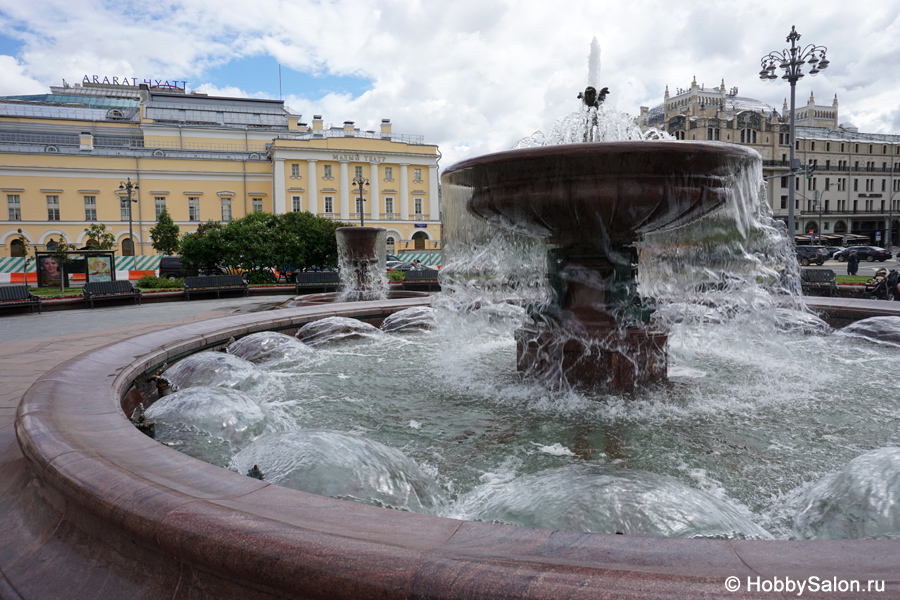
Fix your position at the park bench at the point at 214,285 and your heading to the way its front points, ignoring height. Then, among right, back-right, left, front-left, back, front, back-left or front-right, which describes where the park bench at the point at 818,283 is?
front-left

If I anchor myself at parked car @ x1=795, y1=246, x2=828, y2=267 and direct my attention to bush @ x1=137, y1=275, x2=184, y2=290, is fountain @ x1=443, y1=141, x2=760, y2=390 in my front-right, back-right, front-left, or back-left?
front-left

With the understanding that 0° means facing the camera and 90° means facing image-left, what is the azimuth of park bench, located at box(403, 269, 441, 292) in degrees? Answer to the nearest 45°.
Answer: approximately 0°

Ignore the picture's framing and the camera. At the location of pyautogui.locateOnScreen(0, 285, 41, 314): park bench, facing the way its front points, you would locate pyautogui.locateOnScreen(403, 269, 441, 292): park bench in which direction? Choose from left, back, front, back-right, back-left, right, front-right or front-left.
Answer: front-left

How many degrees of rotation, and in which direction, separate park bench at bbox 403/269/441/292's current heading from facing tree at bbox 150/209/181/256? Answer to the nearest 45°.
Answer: approximately 135° to its right

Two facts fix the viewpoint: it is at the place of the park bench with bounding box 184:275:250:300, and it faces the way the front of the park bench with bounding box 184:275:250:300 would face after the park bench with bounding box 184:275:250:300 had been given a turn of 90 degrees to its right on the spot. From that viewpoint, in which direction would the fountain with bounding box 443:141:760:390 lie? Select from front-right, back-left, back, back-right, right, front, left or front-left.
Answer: left

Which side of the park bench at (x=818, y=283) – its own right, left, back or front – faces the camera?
front

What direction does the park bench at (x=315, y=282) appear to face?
toward the camera

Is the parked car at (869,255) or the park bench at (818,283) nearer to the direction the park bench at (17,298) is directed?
the park bench

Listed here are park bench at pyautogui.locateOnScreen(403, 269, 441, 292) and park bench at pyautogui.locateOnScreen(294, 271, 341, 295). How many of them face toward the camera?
2

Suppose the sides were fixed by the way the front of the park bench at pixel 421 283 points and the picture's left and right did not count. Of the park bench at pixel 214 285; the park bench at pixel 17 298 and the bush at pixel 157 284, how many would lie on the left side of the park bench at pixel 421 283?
0
